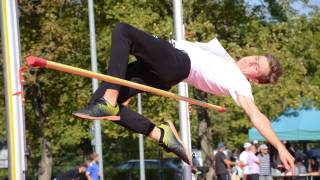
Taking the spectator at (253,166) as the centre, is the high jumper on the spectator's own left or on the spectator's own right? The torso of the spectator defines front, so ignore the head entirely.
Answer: on the spectator's own right
